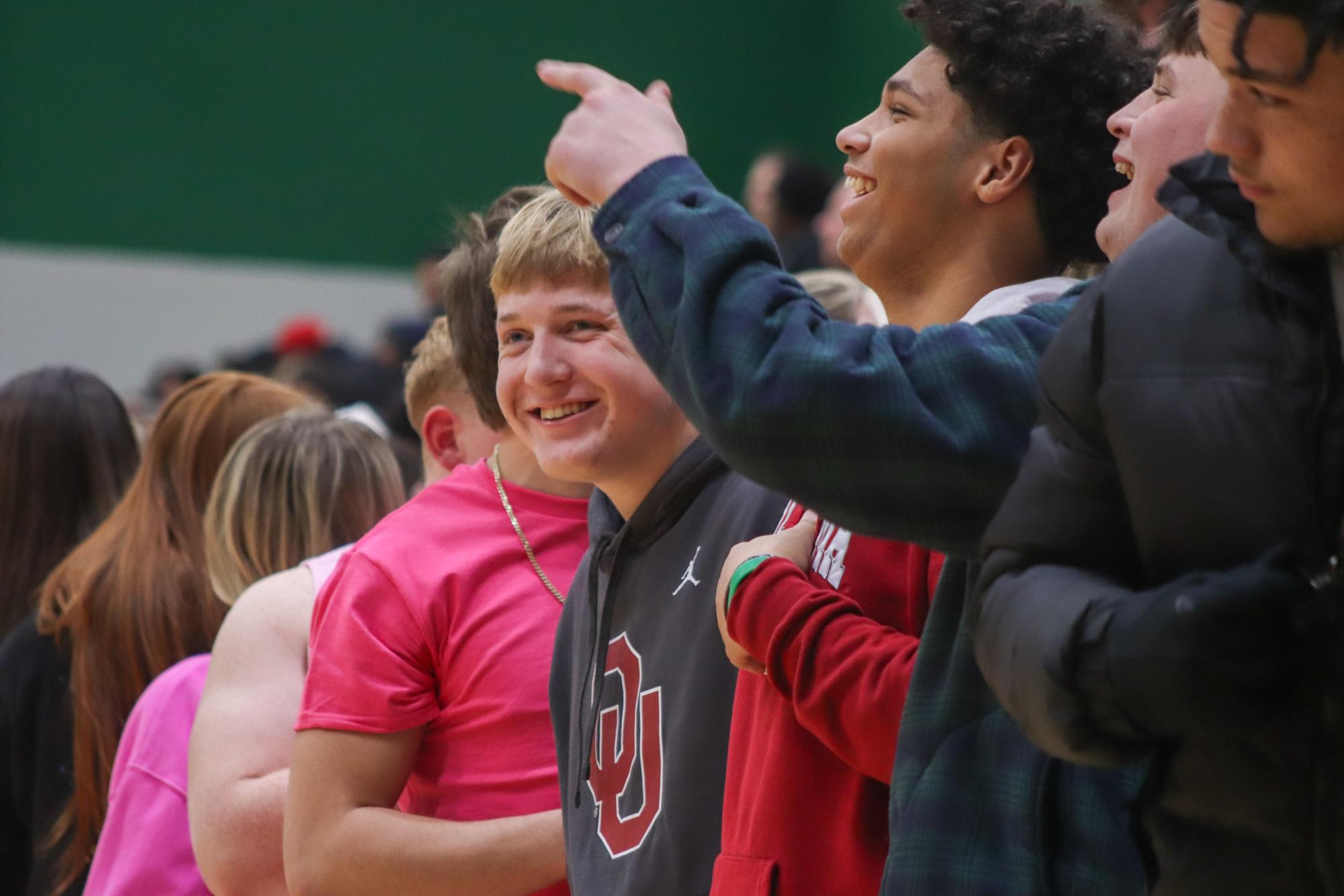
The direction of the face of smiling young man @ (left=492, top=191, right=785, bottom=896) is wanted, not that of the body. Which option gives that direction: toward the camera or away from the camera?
toward the camera

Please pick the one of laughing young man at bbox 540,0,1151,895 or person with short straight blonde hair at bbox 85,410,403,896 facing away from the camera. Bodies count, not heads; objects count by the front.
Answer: the person with short straight blonde hair

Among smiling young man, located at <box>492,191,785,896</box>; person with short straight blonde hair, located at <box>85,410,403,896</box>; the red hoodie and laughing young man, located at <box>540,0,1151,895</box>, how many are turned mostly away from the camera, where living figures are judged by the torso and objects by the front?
1

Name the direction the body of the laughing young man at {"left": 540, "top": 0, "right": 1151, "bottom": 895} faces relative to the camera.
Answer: to the viewer's left

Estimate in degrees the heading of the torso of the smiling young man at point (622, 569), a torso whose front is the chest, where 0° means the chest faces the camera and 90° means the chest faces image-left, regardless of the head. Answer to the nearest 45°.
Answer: approximately 45°

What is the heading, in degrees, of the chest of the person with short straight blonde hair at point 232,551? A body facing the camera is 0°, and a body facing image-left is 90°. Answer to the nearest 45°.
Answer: approximately 180°

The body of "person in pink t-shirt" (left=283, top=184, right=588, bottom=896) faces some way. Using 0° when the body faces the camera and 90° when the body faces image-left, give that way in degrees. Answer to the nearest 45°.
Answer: approximately 315°

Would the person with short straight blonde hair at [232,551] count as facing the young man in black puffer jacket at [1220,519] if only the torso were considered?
no

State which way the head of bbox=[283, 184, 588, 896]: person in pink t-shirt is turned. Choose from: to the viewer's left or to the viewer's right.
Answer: to the viewer's right

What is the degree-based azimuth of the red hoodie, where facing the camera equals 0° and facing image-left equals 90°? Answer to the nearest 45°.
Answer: approximately 45°
